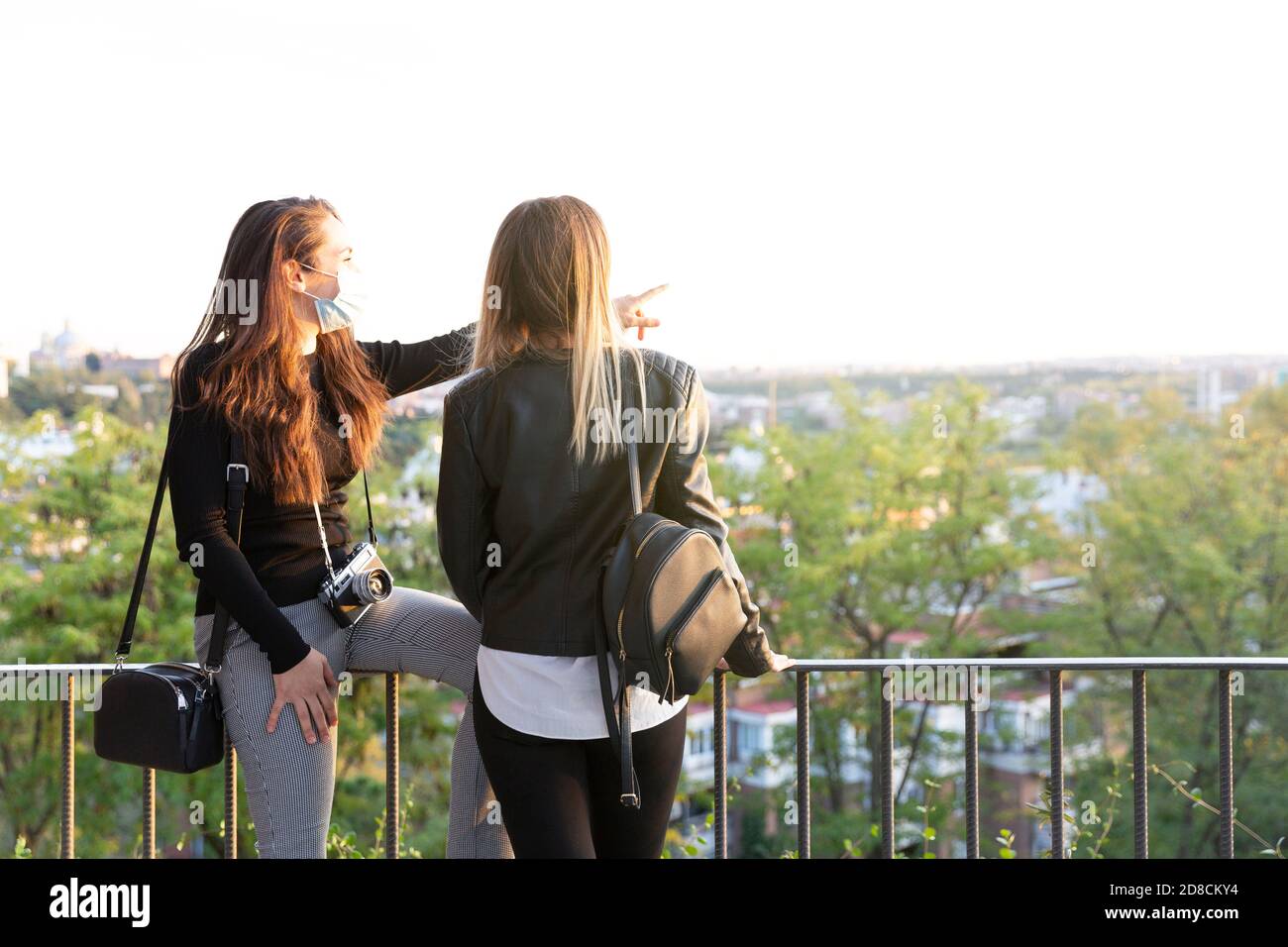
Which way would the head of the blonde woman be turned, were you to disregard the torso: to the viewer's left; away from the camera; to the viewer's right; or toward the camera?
away from the camera

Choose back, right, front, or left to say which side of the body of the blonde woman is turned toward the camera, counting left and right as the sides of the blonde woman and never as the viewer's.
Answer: back

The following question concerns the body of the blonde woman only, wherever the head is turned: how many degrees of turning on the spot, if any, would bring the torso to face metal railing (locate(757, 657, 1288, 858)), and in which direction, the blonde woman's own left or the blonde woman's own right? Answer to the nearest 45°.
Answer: approximately 45° to the blonde woman's own right

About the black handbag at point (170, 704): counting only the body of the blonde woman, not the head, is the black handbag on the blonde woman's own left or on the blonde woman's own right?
on the blonde woman's own left
